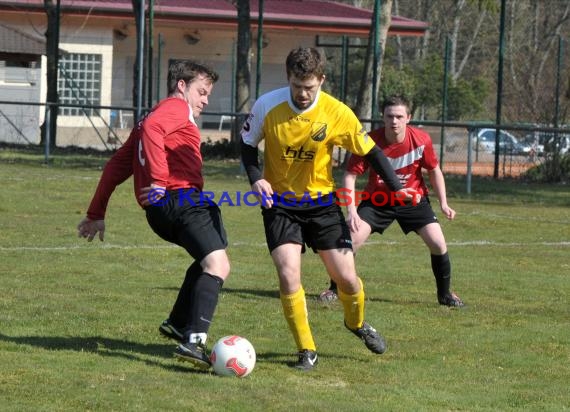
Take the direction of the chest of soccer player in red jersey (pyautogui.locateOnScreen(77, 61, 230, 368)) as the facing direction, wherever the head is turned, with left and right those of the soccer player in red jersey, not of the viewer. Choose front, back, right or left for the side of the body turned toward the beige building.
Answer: left

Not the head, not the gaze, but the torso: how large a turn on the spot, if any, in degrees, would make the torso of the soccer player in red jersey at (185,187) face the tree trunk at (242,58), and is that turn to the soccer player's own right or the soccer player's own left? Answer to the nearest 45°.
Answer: approximately 90° to the soccer player's own left

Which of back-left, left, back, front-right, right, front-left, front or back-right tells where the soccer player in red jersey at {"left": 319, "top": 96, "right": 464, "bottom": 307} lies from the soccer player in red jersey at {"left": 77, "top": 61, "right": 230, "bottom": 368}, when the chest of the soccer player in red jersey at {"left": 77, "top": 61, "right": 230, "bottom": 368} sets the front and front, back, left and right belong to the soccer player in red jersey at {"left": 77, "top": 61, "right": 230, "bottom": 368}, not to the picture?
front-left

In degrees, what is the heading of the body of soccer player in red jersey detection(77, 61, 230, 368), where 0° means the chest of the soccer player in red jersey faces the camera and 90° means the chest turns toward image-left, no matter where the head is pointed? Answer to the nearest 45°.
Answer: approximately 270°

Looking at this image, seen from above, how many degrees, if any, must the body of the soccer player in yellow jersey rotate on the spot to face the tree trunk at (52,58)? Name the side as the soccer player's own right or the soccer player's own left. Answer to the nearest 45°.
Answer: approximately 180°

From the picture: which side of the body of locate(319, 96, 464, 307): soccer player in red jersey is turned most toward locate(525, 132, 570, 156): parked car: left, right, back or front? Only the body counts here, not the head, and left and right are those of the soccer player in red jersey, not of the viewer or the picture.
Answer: back

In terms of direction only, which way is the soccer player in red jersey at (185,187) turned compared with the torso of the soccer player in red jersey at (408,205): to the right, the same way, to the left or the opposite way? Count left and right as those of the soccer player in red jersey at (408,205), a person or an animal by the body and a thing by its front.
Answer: to the left

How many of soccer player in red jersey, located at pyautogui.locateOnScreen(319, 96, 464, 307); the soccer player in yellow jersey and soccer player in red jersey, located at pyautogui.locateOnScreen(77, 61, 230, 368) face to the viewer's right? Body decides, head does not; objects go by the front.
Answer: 1

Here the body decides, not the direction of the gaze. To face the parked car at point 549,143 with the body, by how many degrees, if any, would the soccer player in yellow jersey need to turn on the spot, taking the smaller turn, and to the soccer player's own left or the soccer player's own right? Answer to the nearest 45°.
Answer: approximately 180°

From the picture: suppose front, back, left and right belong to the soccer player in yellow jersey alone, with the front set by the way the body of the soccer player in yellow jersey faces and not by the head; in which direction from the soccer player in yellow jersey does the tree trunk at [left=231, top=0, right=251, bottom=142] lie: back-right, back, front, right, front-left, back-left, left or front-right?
back

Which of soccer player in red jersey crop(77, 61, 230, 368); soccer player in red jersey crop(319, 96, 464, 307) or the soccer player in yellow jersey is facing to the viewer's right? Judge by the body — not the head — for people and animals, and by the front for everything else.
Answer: soccer player in red jersey crop(77, 61, 230, 368)

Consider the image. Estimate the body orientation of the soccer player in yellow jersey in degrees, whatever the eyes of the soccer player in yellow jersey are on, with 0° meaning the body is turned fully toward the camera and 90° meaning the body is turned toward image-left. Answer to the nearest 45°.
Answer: approximately 0°

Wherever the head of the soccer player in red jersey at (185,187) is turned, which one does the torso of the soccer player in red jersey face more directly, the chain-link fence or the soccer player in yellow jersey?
the soccer player in yellow jersey

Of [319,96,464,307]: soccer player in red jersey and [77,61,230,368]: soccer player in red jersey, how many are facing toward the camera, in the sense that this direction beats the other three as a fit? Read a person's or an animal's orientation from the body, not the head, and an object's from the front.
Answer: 1

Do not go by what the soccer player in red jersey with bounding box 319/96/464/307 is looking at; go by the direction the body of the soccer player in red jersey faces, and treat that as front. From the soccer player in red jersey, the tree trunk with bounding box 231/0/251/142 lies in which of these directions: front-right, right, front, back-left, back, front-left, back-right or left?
back
